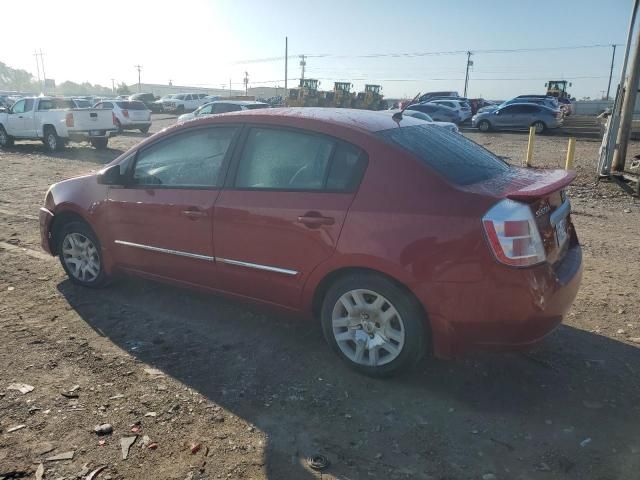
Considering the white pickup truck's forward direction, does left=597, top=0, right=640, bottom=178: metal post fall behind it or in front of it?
behind

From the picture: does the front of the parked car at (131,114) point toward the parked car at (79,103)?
no

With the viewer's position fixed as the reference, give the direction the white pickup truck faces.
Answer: facing away from the viewer and to the left of the viewer

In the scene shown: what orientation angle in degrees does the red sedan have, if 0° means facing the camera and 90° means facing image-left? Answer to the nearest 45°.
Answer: approximately 135°

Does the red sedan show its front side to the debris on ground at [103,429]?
no

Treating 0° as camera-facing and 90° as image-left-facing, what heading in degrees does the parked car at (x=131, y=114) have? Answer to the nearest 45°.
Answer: approximately 135°

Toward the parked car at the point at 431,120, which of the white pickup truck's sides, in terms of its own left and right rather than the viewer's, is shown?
back

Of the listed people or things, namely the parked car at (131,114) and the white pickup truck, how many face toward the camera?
0

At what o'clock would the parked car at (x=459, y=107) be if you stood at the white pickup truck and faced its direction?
The parked car is roughly at 4 o'clock from the white pickup truck.

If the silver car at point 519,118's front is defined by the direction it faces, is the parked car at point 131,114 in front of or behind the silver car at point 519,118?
in front

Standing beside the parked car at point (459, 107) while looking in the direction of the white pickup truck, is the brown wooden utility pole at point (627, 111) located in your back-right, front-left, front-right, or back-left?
front-left

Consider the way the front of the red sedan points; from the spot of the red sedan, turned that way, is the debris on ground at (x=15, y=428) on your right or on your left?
on your left

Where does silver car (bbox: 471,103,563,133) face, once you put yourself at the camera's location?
facing to the left of the viewer

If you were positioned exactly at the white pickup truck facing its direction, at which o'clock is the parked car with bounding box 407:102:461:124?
The parked car is roughly at 4 o'clock from the white pickup truck.

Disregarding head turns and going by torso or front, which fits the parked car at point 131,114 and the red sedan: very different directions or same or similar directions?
same or similar directions

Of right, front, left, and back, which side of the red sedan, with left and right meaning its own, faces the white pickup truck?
front

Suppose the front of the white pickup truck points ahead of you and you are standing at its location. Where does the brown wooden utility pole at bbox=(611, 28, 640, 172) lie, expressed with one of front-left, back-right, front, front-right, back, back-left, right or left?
back

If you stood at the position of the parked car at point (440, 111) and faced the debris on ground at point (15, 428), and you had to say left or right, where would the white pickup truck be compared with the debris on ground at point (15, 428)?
right

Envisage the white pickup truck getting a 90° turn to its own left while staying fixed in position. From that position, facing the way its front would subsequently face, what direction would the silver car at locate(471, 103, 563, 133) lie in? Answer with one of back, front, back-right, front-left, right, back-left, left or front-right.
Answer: back-left
